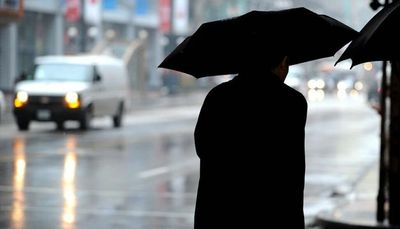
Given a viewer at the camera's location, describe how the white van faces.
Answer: facing the viewer and to the left of the viewer

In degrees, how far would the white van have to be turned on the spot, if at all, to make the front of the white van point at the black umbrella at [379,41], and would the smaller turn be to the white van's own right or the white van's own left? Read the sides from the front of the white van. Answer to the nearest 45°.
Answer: approximately 45° to the white van's own left

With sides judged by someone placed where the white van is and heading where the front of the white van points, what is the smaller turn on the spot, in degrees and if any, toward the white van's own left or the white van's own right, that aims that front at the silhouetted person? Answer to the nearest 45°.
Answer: approximately 45° to the white van's own left

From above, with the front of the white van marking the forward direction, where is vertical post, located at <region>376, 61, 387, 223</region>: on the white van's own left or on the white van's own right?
on the white van's own left

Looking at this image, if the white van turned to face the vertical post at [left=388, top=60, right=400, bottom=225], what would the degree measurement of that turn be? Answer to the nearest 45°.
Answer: approximately 45° to its left
